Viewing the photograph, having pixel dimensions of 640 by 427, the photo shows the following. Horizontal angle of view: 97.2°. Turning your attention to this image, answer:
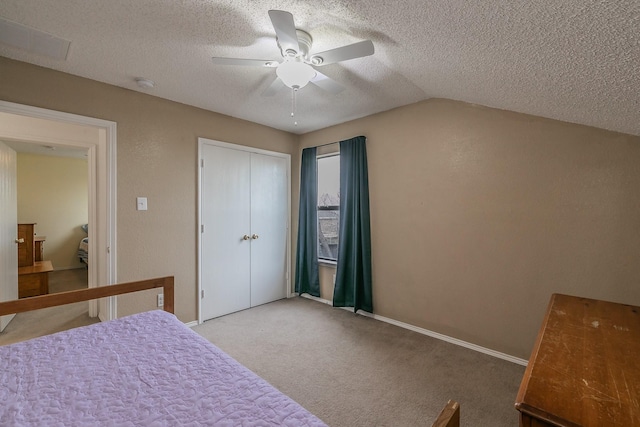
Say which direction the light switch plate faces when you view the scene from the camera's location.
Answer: facing the viewer

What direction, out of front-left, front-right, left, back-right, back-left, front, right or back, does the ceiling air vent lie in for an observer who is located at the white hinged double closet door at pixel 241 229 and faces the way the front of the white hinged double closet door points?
right

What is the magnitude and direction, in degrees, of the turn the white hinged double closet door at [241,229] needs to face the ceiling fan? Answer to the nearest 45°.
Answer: approximately 45° to its right

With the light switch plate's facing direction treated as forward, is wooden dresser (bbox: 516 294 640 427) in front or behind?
in front

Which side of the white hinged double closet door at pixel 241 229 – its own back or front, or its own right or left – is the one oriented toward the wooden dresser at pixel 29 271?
back

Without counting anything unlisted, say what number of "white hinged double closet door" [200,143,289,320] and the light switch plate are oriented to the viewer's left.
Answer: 0

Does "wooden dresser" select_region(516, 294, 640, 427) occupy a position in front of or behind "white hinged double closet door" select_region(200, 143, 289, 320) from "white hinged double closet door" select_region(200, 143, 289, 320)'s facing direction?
in front

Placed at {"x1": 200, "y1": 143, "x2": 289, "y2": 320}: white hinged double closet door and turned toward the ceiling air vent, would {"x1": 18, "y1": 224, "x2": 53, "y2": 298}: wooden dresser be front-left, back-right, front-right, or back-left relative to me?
front-right

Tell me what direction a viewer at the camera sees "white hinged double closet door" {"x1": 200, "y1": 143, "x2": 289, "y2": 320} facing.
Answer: facing the viewer and to the right of the viewer

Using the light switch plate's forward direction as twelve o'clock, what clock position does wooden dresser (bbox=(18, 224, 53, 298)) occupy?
The wooden dresser is roughly at 5 o'clock from the light switch plate.

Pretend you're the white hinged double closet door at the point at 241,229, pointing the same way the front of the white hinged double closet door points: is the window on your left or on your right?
on your left

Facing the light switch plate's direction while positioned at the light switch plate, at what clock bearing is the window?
The window is roughly at 9 o'clock from the light switch plate.
